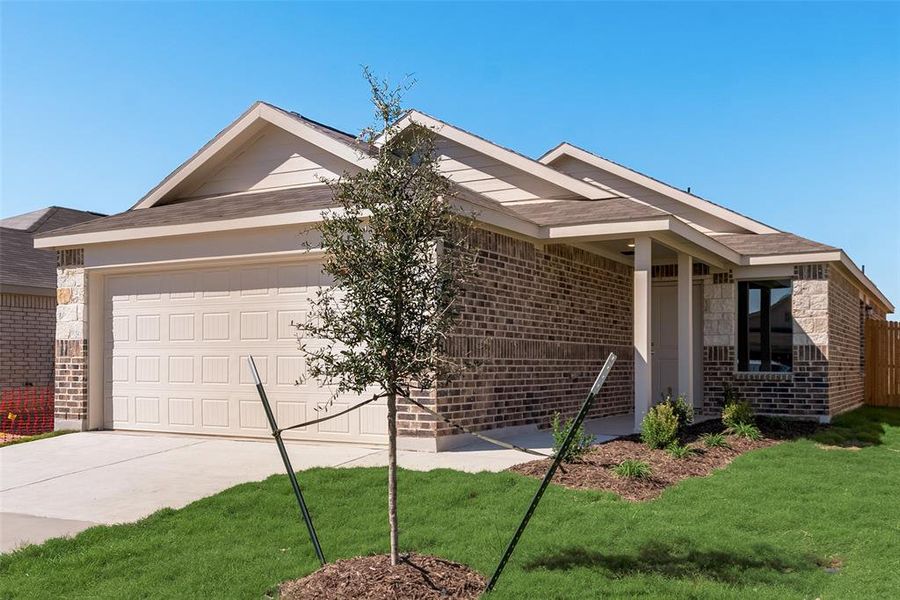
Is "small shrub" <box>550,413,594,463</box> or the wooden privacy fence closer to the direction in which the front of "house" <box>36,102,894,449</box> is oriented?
the small shrub

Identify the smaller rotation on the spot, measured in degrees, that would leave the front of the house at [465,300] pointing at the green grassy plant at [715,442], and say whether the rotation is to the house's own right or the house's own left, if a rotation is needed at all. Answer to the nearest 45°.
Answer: approximately 90° to the house's own left

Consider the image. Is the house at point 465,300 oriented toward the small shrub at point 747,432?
no

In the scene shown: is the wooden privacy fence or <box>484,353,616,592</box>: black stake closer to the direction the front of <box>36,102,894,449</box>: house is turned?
the black stake

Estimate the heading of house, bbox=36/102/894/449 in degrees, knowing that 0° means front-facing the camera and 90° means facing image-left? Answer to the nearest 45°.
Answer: approximately 45°

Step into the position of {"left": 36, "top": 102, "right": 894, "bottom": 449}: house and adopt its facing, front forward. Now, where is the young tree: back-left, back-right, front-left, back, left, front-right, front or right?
front-left

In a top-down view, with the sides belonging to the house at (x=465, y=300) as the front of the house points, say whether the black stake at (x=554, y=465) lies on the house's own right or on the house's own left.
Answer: on the house's own left

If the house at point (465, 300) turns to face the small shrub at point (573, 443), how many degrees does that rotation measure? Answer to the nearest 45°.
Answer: approximately 45° to its left

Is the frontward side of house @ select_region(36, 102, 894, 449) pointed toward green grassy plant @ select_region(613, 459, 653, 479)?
no

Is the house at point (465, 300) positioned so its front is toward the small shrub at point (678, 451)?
no

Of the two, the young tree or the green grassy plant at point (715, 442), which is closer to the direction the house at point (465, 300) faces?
the young tree
